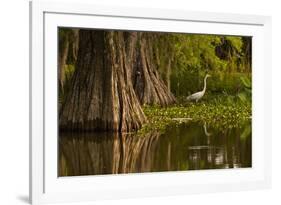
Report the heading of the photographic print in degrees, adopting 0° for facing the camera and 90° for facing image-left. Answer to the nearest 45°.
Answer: approximately 315°

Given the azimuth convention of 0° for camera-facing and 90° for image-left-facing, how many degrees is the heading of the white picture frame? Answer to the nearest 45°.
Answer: approximately 315°
